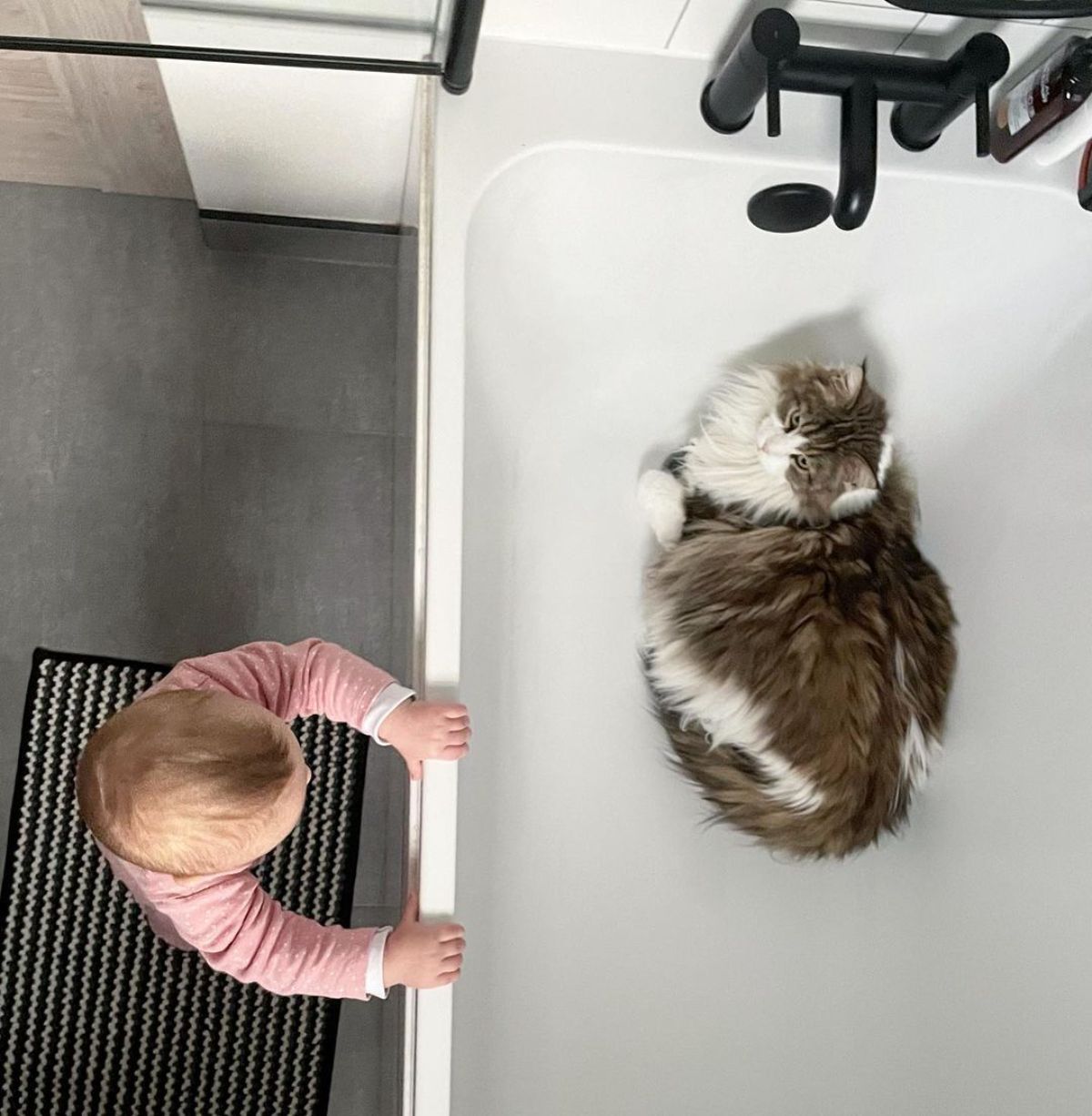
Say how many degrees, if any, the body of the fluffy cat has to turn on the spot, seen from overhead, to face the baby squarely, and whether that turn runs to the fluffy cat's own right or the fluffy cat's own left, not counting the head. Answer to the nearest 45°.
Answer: approximately 135° to the fluffy cat's own left

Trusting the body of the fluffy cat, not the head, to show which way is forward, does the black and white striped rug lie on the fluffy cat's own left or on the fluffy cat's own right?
on the fluffy cat's own left

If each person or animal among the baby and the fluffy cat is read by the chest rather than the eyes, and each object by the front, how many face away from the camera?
1

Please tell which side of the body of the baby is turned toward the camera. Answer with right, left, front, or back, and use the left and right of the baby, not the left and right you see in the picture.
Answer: right

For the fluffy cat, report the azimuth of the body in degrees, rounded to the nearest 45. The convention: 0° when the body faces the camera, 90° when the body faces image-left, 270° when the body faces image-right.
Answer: approximately 180°
